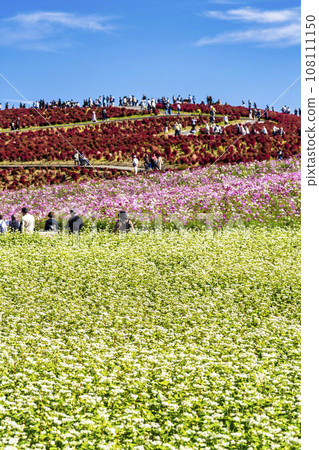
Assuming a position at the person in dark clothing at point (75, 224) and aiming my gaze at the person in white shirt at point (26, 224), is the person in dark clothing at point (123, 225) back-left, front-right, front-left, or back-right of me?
back-left

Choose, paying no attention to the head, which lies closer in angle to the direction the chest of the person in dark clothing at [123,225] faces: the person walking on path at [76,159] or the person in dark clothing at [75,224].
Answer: the person walking on path

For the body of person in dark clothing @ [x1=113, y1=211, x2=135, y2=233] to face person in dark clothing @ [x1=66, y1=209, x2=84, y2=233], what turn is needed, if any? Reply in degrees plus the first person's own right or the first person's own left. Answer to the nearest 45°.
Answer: approximately 45° to the first person's own left

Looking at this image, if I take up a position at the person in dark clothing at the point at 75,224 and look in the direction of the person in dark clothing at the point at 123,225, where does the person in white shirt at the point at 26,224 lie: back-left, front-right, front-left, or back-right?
back-right

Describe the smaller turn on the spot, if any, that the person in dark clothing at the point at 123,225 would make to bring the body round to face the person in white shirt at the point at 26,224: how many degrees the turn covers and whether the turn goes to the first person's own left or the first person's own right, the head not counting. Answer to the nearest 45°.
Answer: approximately 90° to the first person's own left

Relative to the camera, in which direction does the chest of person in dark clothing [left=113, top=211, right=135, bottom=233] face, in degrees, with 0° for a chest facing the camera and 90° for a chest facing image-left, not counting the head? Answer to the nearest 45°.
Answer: approximately 180°

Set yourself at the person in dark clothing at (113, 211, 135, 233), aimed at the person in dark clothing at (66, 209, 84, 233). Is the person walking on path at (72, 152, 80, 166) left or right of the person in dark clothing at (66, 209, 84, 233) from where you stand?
right

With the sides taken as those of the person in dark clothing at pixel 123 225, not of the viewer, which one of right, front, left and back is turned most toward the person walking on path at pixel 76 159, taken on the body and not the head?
front
